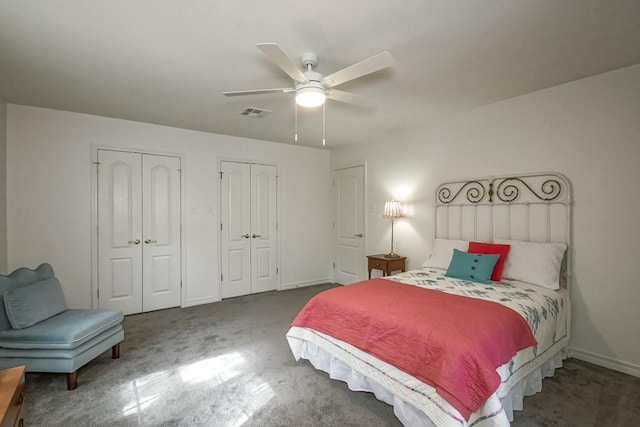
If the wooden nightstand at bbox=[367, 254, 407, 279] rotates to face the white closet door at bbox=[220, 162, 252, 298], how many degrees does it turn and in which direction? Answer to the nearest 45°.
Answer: approximately 45° to its right

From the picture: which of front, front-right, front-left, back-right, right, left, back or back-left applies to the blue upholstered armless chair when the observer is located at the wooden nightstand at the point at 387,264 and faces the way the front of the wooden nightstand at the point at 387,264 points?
front

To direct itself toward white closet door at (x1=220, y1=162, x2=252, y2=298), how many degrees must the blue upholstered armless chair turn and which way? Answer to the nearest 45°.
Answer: approximately 90° to its left

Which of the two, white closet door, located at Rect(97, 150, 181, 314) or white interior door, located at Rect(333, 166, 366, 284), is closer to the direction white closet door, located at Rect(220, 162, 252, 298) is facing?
the white interior door

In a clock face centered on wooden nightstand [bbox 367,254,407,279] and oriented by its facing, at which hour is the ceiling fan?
The ceiling fan is roughly at 11 o'clock from the wooden nightstand.

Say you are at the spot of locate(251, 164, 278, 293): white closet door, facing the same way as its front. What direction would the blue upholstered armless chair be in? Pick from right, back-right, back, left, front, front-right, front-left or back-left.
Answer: right

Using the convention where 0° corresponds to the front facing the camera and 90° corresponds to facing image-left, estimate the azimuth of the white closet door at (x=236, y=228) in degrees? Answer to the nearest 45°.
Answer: approximately 315°

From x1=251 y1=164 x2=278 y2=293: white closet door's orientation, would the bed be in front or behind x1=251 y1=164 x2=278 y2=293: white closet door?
in front

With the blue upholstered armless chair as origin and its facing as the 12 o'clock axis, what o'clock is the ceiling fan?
The ceiling fan is roughly at 12 o'clock from the blue upholstered armless chair.

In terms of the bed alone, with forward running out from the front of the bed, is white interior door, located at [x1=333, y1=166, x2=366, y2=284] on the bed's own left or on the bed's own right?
on the bed's own right

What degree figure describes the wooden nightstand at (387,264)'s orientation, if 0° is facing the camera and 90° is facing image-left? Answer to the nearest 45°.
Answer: approximately 45°

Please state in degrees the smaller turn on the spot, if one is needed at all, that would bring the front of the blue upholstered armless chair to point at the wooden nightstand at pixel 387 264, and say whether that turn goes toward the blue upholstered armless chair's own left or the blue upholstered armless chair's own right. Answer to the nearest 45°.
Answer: approximately 45° to the blue upholstered armless chair's own left

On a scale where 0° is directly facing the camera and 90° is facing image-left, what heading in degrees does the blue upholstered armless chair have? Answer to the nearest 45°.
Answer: approximately 315°
